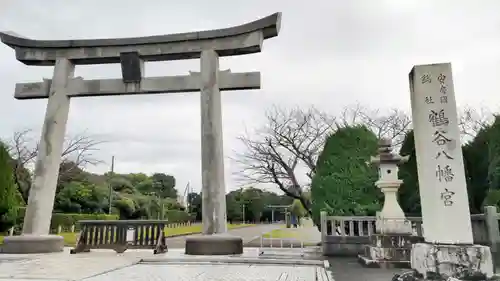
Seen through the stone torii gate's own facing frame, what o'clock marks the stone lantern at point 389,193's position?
The stone lantern is roughly at 10 o'clock from the stone torii gate.

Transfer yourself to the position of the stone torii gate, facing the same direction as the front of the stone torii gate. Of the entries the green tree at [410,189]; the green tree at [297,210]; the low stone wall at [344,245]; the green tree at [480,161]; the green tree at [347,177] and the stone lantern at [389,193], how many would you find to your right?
0

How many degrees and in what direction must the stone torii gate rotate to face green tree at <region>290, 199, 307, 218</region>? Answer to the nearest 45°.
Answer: approximately 135° to its left

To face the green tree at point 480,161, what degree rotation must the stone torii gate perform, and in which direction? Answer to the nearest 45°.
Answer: approximately 90° to its left

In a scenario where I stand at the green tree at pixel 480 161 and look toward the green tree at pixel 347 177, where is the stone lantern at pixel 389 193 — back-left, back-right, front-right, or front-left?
front-left

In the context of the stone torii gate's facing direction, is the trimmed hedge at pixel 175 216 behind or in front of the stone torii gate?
behind

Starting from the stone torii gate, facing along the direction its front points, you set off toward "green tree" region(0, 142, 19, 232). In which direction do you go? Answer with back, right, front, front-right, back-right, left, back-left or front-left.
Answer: back-right

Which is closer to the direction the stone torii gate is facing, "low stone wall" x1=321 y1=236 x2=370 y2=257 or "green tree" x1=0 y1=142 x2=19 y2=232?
the low stone wall

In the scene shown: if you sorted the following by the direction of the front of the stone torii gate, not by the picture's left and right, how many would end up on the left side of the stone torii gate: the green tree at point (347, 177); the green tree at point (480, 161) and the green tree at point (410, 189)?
3

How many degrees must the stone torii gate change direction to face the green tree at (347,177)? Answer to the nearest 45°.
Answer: approximately 90° to its left

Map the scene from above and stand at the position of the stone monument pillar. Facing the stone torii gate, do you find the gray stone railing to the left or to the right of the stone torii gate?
right

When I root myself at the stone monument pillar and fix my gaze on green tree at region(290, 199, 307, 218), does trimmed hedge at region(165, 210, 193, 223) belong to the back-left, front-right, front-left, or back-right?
front-left

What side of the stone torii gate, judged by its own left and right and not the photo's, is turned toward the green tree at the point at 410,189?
left

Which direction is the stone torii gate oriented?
toward the camera

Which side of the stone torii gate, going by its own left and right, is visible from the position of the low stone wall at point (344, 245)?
left

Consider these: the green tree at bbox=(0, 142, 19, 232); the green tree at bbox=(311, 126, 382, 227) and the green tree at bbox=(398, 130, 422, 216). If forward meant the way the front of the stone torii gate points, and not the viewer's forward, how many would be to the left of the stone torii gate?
2

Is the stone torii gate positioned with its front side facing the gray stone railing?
no

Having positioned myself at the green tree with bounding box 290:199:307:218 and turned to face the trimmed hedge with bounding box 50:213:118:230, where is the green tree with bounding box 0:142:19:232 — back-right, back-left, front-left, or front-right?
front-left
